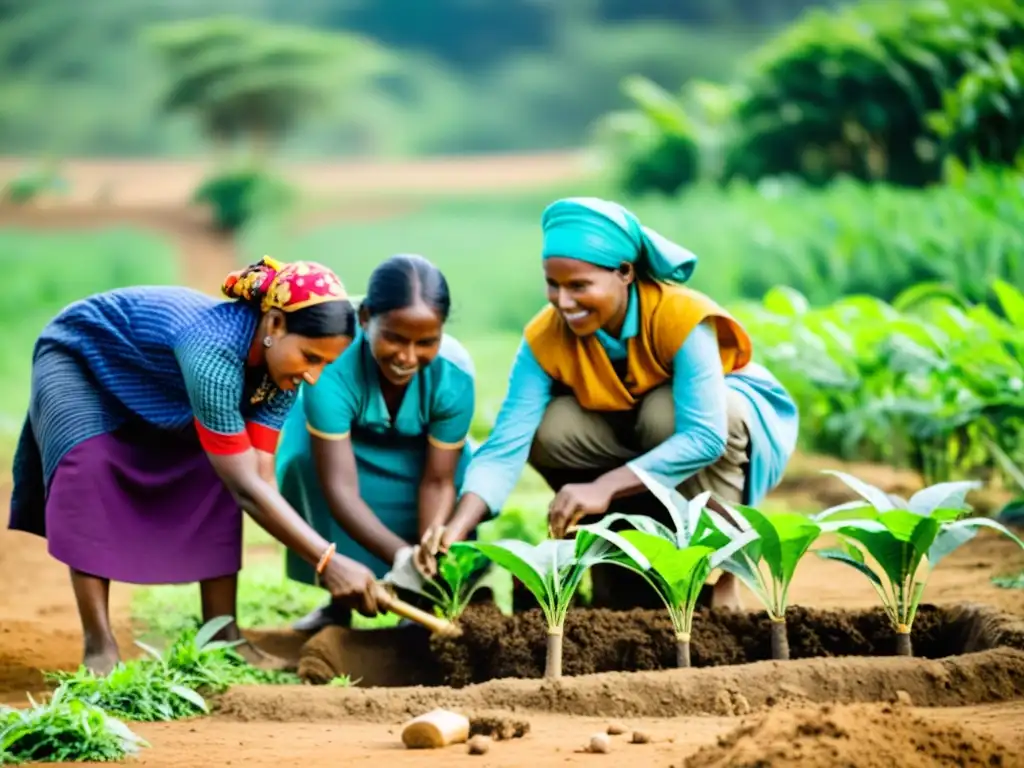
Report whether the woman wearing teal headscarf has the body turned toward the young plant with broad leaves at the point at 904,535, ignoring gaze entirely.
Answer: no

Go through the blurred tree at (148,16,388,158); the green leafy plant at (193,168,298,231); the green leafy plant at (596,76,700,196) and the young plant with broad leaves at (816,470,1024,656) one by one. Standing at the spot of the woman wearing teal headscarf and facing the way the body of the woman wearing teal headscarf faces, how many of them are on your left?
1

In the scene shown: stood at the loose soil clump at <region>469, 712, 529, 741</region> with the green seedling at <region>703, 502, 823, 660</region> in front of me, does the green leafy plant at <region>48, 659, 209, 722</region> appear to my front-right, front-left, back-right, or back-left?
back-left

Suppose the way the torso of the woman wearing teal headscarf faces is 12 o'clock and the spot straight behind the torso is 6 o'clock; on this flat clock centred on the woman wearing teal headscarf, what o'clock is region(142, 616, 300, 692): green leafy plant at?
The green leafy plant is roughly at 1 o'clock from the woman wearing teal headscarf.

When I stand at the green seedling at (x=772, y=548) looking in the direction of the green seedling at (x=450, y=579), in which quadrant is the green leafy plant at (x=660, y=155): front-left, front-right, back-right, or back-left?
front-right

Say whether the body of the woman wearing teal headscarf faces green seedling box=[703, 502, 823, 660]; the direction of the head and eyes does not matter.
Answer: no

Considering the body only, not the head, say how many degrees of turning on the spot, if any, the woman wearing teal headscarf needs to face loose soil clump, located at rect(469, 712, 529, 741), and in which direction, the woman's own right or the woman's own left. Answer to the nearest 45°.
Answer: approximately 45° to the woman's own left

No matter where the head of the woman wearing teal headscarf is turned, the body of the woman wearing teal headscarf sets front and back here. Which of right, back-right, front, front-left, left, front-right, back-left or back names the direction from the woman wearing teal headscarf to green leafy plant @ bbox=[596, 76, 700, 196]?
back-right

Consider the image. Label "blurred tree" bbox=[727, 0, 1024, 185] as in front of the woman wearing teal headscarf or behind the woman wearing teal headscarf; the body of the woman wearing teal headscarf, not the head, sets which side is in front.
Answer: behind

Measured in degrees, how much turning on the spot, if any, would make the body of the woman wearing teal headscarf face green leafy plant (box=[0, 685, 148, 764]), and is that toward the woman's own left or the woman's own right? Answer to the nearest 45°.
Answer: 0° — they already face it

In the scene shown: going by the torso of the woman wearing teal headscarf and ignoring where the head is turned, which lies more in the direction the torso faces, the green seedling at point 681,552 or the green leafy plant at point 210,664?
the green leafy plant

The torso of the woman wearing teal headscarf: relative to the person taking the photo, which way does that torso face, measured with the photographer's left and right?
facing the viewer and to the left of the viewer

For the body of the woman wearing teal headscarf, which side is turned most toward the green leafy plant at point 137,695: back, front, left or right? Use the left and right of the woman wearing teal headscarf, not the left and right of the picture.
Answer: front

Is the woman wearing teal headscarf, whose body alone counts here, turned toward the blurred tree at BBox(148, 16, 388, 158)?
no

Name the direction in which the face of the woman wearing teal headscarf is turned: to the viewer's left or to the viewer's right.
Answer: to the viewer's left

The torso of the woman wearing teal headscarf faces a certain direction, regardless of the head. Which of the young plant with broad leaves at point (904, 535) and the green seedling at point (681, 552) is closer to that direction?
the green seedling

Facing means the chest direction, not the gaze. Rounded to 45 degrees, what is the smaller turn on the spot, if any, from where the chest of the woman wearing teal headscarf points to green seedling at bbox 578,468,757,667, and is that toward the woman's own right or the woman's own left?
approximately 45° to the woman's own left
